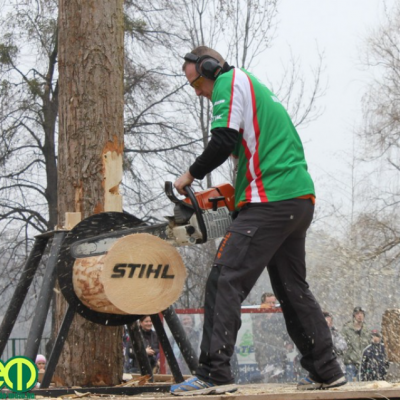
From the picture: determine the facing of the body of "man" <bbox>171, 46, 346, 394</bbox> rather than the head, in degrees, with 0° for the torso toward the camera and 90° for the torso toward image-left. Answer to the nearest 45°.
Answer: approximately 90°

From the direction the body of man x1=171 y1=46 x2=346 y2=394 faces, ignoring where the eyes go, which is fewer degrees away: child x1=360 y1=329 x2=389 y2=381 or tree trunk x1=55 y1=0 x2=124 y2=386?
the tree trunk

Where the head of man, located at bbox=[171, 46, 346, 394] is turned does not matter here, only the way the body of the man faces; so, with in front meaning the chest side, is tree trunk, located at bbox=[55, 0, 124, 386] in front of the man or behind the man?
in front

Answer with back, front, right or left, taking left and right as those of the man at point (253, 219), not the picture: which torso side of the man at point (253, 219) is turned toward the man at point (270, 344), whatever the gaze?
right

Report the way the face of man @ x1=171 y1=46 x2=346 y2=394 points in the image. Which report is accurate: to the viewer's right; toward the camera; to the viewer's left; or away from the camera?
to the viewer's left

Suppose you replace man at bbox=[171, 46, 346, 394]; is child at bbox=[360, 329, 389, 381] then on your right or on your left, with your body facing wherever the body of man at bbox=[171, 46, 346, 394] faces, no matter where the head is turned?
on your right
